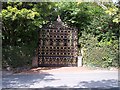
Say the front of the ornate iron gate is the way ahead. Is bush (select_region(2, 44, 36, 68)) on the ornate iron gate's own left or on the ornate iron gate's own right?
on the ornate iron gate's own right

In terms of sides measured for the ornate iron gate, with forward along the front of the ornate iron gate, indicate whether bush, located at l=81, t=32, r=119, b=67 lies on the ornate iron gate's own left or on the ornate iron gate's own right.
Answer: on the ornate iron gate's own left

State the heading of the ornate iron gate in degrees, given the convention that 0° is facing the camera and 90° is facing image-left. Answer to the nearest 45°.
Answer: approximately 0°
